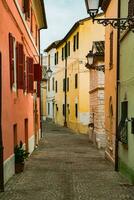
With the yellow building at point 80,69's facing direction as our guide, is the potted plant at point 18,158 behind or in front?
in front

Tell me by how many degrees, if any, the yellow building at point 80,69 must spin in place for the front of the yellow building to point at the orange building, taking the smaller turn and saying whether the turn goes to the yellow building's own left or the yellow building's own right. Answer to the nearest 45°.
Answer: approximately 45° to the yellow building's own left

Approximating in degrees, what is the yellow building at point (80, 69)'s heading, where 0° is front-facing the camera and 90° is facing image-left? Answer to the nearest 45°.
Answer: approximately 45°
